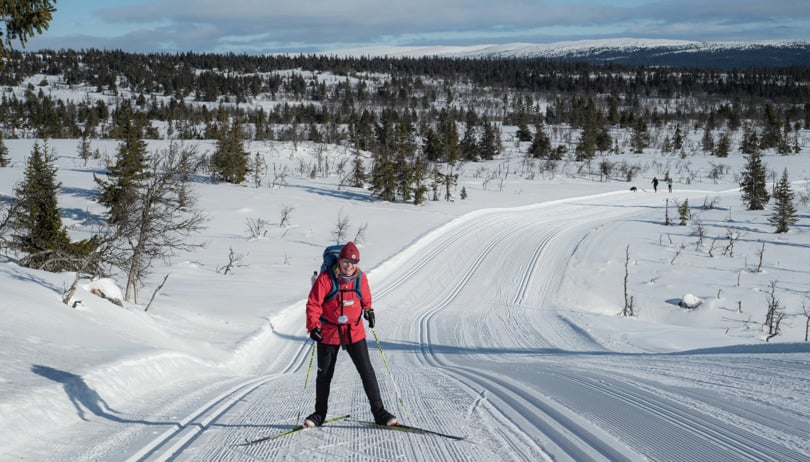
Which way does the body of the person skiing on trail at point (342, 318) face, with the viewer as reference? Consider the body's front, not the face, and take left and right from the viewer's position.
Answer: facing the viewer

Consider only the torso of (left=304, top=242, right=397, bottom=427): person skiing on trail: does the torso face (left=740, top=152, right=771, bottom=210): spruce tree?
no
